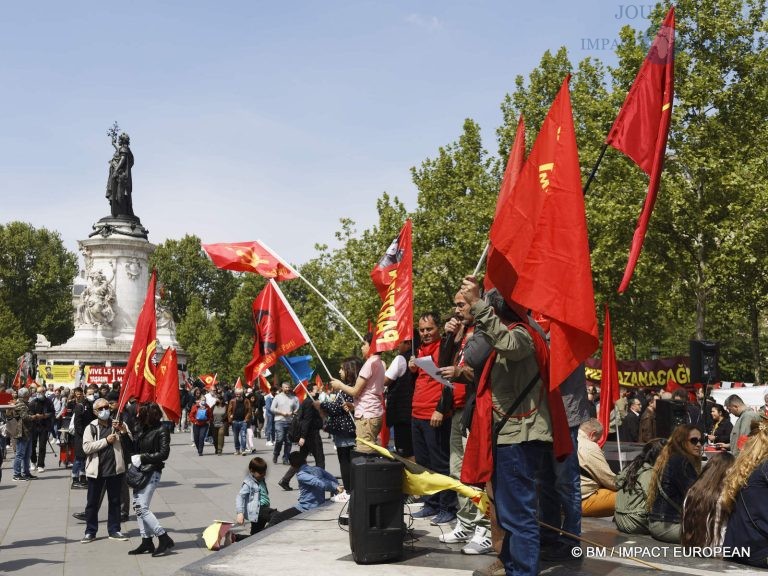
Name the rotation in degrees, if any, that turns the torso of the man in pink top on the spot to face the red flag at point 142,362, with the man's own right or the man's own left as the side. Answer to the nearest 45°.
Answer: approximately 45° to the man's own right

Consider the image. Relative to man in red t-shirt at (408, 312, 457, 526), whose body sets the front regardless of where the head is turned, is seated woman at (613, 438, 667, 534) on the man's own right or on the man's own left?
on the man's own left

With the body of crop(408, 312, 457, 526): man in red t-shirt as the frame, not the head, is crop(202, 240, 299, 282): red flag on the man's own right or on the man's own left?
on the man's own right

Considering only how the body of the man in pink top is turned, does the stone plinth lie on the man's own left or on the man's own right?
on the man's own right

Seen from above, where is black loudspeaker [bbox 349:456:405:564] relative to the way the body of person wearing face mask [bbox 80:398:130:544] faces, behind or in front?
in front

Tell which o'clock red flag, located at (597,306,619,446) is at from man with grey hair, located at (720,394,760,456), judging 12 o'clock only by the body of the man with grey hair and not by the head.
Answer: The red flag is roughly at 12 o'clock from the man with grey hair.

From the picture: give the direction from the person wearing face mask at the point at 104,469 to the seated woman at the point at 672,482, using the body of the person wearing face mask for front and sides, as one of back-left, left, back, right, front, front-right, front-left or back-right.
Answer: front-left

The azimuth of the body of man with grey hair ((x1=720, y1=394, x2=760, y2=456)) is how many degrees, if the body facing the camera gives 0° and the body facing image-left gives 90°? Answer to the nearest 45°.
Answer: approximately 90°

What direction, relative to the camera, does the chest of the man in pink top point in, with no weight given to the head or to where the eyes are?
to the viewer's left
